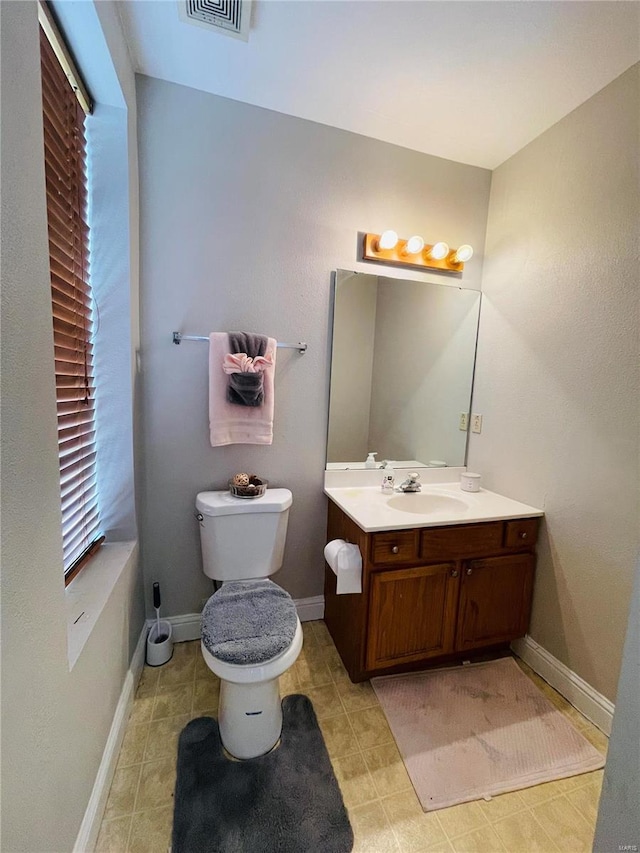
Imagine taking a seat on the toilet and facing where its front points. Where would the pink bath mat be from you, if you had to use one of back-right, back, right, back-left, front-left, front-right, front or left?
left

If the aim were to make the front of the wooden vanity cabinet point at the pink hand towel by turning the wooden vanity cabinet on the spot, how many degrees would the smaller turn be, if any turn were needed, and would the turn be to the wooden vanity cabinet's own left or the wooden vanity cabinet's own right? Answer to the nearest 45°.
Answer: approximately 135° to the wooden vanity cabinet's own right

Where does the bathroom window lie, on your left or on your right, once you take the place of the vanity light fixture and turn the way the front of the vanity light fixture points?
on your right
